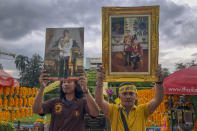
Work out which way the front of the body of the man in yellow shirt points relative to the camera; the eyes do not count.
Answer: toward the camera

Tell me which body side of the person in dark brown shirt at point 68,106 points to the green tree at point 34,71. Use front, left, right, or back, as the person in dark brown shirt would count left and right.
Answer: back

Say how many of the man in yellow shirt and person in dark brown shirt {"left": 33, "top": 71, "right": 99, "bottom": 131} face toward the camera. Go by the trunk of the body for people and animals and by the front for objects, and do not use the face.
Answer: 2

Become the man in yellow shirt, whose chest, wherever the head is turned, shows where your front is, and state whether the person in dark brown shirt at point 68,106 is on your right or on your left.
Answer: on your right

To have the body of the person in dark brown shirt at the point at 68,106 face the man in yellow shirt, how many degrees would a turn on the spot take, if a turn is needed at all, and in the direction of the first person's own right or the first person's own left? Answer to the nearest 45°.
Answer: approximately 90° to the first person's own left

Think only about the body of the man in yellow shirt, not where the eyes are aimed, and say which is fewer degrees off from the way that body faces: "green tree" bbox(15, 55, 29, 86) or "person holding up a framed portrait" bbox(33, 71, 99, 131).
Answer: the person holding up a framed portrait

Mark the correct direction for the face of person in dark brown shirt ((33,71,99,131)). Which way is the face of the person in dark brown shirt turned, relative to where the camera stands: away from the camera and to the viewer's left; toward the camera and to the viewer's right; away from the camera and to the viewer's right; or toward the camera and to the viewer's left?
toward the camera and to the viewer's left

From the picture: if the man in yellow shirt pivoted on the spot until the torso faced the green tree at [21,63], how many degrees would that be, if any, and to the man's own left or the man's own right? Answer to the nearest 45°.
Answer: approximately 135° to the man's own right

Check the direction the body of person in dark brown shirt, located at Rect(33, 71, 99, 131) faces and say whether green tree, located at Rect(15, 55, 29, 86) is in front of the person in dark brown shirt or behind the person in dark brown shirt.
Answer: behind

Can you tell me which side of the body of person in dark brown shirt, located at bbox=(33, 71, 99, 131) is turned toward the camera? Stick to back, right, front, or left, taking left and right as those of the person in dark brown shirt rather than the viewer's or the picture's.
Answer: front
